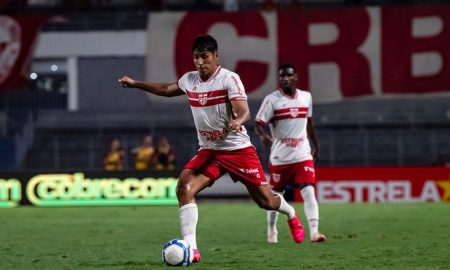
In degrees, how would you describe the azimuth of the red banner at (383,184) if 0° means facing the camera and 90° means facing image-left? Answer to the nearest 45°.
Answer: approximately 0°

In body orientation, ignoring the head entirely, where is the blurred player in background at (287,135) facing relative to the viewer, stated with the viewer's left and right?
facing the viewer

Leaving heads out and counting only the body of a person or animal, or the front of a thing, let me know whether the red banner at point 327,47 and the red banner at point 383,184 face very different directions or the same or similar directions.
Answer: same or similar directions

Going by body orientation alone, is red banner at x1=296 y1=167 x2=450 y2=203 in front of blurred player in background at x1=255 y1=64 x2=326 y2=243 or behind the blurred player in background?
behind

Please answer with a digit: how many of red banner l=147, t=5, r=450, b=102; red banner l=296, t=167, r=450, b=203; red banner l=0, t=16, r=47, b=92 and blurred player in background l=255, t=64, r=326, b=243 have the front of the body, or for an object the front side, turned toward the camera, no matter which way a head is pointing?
4

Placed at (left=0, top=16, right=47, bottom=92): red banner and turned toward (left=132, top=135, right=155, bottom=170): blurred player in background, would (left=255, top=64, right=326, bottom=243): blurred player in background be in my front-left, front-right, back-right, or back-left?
front-right

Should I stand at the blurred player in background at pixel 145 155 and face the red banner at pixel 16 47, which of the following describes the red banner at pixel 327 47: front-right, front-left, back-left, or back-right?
back-right

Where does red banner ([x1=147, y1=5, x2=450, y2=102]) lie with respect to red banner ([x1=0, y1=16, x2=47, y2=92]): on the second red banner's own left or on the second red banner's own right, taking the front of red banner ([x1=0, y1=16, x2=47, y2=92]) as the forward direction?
on the second red banner's own left

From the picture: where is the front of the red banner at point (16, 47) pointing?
toward the camera

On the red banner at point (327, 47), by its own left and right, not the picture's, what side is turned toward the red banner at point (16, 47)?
right

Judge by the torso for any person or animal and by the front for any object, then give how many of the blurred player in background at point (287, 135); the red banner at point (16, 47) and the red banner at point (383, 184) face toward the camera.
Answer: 3

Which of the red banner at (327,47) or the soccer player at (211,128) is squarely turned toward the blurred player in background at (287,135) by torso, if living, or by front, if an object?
the red banner

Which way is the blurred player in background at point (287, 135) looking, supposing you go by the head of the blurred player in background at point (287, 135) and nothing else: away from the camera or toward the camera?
toward the camera

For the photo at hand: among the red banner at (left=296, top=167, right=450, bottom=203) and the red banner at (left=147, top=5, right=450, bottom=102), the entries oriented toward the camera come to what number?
2

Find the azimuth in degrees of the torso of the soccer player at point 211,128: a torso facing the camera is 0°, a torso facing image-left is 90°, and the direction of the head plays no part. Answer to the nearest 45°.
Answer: approximately 45°

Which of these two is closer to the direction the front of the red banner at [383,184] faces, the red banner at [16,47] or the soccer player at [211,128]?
the soccer player
